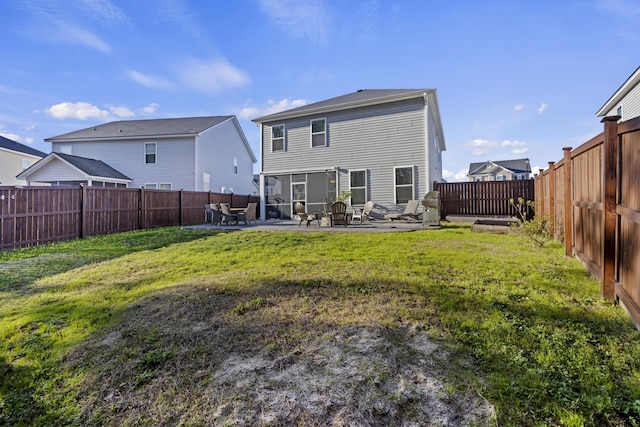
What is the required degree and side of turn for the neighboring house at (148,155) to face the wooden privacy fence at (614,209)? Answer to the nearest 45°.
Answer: approximately 135° to its right

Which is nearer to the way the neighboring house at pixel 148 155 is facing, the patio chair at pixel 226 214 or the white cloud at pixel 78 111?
the white cloud

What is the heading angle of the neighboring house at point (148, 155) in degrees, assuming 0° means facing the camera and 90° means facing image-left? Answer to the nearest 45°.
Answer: approximately 225°

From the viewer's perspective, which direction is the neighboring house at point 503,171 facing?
toward the camera

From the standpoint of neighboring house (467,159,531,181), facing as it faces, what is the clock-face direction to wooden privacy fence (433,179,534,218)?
The wooden privacy fence is roughly at 12 o'clock from the neighboring house.
